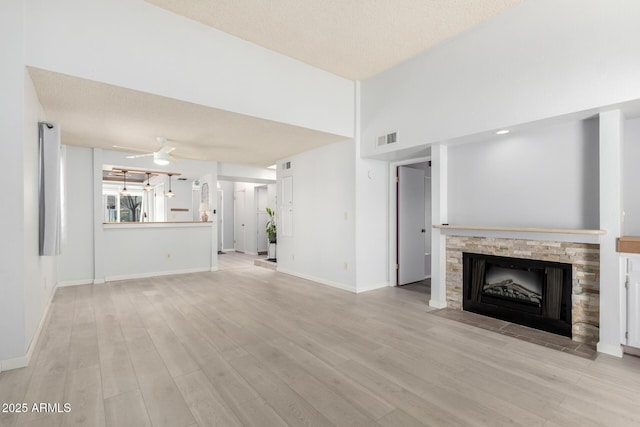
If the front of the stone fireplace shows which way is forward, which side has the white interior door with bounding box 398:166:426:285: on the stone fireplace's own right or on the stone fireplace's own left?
on the stone fireplace's own right

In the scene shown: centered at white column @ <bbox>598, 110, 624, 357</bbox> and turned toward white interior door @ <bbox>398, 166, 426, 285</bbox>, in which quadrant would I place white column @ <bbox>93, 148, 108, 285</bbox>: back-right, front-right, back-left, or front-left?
front-left

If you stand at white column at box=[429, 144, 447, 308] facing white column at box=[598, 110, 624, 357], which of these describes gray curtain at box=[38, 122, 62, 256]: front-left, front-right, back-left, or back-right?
back-right

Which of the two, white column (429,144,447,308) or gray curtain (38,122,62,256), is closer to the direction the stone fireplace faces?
the gray curtain

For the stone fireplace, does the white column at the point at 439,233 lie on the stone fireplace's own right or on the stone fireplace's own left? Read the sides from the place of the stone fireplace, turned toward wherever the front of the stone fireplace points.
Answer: on the stone fireplace's own right

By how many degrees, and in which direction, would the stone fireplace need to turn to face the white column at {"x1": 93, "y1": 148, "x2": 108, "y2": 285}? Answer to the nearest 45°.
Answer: approximately 45° to its right

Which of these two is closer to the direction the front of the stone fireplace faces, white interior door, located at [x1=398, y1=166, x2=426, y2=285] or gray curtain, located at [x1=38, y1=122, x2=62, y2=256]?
the gray curtain

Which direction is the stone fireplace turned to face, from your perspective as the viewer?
facing the viewer and to the left of the viewer
